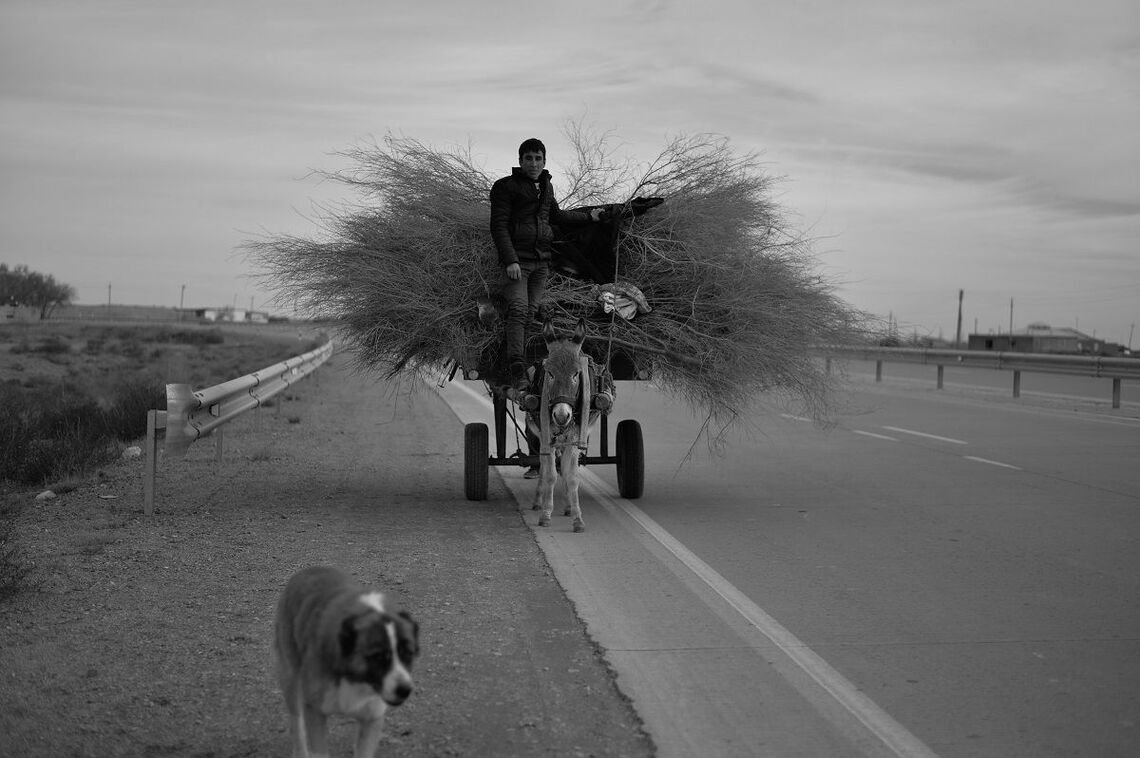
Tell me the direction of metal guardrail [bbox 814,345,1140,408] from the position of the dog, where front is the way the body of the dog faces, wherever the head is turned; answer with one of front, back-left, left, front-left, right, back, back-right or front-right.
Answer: left

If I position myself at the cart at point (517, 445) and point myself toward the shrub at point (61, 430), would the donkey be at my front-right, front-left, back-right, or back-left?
back-left

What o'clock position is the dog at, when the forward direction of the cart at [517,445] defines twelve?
The dog is roughly at 12 o'clock from the cart.

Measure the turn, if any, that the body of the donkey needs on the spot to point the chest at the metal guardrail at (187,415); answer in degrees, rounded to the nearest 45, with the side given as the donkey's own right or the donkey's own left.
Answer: approximately 90° to the donkey's own right

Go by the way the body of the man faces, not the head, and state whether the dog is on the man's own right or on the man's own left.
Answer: on the man's own right

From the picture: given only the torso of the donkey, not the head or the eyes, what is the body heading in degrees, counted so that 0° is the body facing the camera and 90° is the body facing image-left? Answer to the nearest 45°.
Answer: approximately 0°

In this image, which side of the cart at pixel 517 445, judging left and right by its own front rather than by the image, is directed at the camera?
front

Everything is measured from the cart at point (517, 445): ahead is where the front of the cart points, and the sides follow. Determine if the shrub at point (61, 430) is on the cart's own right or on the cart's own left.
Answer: on the cart's own right

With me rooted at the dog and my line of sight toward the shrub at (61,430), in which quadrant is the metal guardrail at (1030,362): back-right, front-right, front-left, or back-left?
front-right

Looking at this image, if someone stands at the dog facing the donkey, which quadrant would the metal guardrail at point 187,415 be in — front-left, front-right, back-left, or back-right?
front-left

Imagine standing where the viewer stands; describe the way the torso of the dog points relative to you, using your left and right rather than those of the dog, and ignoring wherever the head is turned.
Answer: facing the viewer and to the right of the viewer

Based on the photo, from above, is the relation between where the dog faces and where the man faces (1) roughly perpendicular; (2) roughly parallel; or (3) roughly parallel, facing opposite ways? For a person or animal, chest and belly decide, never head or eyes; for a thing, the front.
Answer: roughly parallel

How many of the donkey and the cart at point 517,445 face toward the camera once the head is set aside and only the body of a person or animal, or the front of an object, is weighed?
2

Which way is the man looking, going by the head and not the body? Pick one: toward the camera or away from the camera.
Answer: toward the camera
